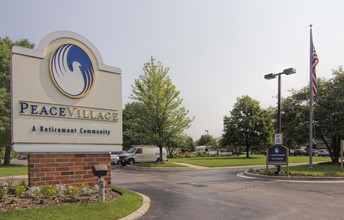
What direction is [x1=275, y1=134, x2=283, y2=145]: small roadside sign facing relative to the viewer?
toward the camera

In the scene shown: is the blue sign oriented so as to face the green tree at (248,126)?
no

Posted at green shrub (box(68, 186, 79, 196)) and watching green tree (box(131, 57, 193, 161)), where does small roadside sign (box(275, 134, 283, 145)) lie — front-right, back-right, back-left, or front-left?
front-right

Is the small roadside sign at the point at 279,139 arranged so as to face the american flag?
no

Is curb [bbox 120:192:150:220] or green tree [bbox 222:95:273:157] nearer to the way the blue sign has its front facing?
the curb

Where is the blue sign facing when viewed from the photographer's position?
facing the viewer

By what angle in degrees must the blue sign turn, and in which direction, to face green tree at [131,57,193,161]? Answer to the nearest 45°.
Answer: approximately 135° to its right

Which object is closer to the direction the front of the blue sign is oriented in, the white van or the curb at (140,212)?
the curb

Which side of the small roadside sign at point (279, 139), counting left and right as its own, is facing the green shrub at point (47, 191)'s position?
front

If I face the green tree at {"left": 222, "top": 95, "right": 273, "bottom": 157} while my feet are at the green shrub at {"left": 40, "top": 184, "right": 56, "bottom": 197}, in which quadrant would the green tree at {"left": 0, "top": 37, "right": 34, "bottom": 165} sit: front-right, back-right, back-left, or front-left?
front-left

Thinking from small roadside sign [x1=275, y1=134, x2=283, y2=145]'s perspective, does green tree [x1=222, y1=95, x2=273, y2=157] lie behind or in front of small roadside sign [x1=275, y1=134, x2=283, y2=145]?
behind

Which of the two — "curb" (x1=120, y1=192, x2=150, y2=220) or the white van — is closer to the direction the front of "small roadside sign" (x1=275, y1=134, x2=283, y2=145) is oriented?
the curb

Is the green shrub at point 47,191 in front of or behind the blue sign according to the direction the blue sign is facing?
in front

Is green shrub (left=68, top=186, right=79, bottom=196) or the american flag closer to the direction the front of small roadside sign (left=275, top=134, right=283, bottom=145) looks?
the green shrub

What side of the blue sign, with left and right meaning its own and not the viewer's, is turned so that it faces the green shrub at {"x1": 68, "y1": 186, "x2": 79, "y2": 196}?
front
